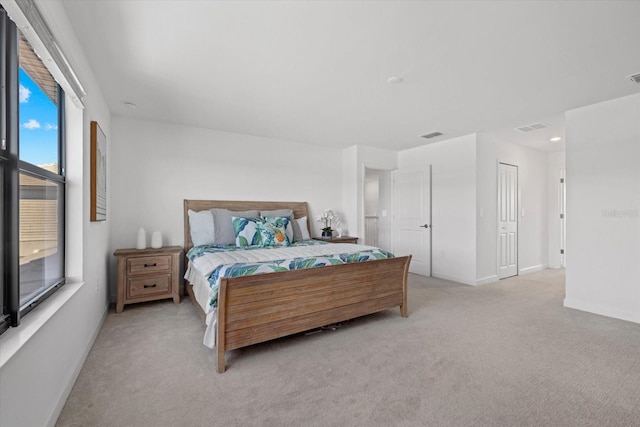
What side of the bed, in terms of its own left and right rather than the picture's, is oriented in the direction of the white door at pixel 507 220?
left

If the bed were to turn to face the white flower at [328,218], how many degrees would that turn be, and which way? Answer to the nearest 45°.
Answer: approximately 135° to its left

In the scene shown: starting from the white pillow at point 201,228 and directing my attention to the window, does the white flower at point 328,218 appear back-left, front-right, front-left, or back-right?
back-left

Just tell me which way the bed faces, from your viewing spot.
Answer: facing the viewer and to the right of the viewer
